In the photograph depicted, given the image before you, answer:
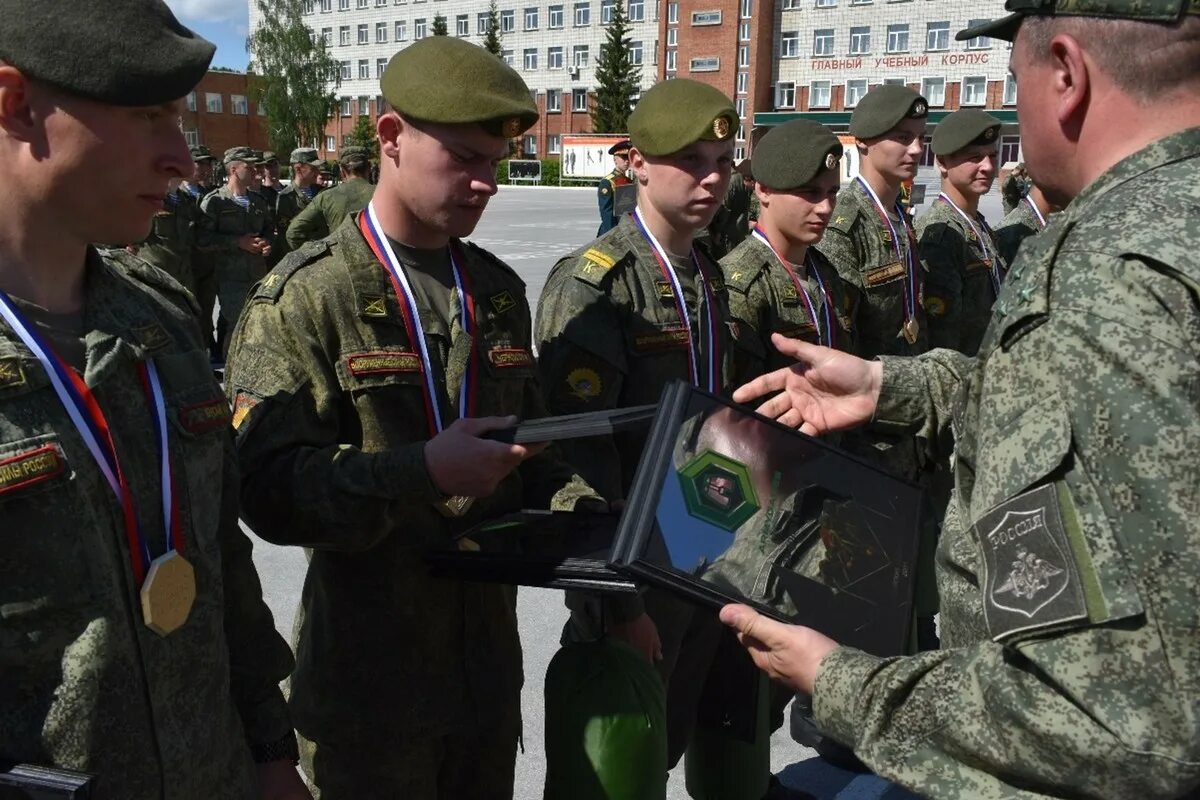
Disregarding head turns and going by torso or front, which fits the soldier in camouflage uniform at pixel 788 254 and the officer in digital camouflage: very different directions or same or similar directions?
very different directions

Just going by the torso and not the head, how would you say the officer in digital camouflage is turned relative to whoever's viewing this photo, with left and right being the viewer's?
facing away from the viewer and to the left of the viewer

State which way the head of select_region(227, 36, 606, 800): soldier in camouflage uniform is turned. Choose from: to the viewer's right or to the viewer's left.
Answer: to the viewer's right

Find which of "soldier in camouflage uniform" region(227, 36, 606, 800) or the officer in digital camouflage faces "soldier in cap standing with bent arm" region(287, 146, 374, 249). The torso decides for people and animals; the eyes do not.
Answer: the officer in digital camouflage

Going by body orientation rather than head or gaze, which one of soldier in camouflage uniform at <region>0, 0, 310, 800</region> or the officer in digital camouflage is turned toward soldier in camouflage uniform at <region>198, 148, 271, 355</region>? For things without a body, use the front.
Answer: the officer in digital camouflage

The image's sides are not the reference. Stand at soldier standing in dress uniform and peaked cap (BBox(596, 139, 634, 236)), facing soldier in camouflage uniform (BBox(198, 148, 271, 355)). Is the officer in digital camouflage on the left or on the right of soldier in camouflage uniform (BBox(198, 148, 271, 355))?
left

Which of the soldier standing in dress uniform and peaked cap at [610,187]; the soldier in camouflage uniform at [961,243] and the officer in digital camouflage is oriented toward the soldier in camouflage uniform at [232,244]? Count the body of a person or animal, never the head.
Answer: the officer in digital camouflage

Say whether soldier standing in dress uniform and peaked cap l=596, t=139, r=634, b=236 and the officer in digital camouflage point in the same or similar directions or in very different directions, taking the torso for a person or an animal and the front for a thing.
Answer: very different directions

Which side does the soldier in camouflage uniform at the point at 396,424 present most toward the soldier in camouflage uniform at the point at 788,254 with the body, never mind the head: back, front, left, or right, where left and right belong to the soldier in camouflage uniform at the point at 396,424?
left

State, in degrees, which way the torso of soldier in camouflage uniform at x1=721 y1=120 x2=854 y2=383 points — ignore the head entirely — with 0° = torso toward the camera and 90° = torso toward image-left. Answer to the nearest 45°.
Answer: approximately 315°

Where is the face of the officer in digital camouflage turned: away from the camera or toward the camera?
away from the camera
